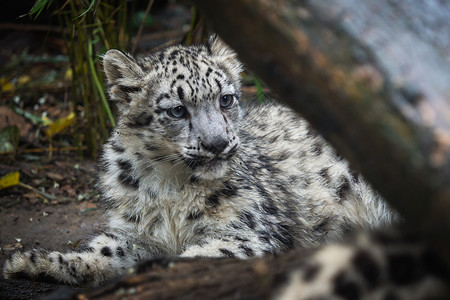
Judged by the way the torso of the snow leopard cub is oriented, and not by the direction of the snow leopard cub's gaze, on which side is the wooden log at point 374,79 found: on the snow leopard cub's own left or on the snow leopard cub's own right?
on the snow leopard cub's own left
